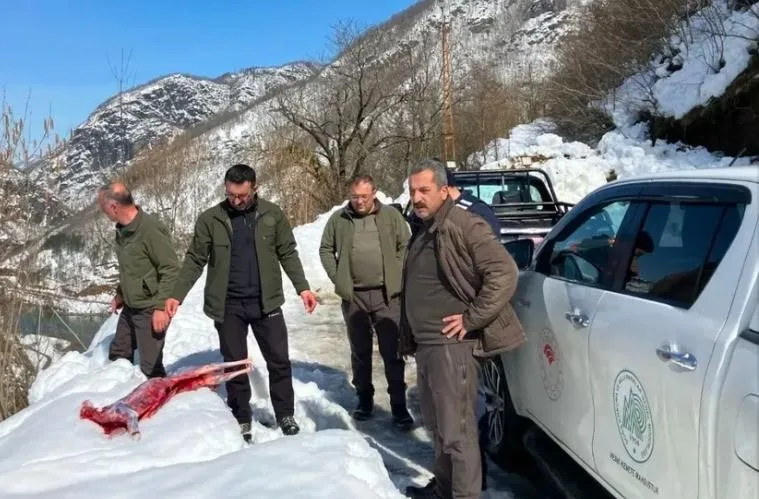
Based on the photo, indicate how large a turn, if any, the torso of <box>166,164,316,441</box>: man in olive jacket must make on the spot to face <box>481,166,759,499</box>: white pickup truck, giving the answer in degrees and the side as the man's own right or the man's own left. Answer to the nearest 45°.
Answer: approximately 45° to the man's own left

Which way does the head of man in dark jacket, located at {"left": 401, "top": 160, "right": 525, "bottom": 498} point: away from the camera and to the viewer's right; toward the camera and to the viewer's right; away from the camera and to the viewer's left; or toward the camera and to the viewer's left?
toward the camera and to the viewer's left

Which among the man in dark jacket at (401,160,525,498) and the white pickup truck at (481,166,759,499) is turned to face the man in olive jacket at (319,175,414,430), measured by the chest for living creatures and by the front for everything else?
the white pickup truck

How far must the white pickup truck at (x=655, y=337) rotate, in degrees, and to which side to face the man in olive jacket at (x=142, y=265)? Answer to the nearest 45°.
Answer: approximately 45° to its left

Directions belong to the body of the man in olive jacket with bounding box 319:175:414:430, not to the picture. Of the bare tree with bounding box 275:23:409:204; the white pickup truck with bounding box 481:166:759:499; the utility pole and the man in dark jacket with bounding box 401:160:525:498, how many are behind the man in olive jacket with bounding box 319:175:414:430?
2

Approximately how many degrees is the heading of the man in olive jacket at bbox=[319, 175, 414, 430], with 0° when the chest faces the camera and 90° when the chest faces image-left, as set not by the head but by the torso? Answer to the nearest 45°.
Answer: approximately 0°

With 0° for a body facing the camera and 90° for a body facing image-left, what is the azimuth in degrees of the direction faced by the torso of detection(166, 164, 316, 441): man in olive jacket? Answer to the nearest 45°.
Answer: approximately 0°

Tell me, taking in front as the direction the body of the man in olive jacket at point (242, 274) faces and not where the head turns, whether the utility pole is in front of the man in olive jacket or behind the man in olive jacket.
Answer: behind

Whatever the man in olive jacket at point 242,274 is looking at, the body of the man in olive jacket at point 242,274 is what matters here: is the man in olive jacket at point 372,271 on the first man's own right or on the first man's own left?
on the first man's own left

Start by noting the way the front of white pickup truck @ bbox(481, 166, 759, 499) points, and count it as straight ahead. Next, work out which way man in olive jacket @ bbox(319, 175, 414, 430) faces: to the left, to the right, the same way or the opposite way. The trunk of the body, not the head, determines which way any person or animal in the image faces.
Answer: the opposite way

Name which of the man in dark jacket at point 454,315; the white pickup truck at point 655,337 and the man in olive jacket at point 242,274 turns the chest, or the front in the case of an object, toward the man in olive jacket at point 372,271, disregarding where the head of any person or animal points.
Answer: the white pickup truck
